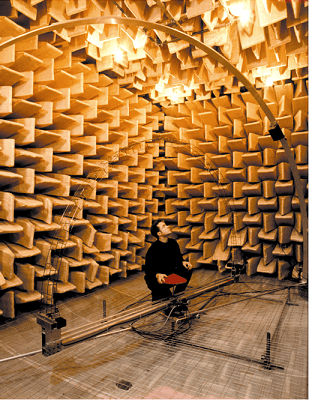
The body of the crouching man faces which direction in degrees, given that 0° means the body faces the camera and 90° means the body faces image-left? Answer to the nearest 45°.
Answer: approximately 315°

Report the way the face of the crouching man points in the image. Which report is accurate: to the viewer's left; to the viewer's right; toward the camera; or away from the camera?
to the viewer's right
